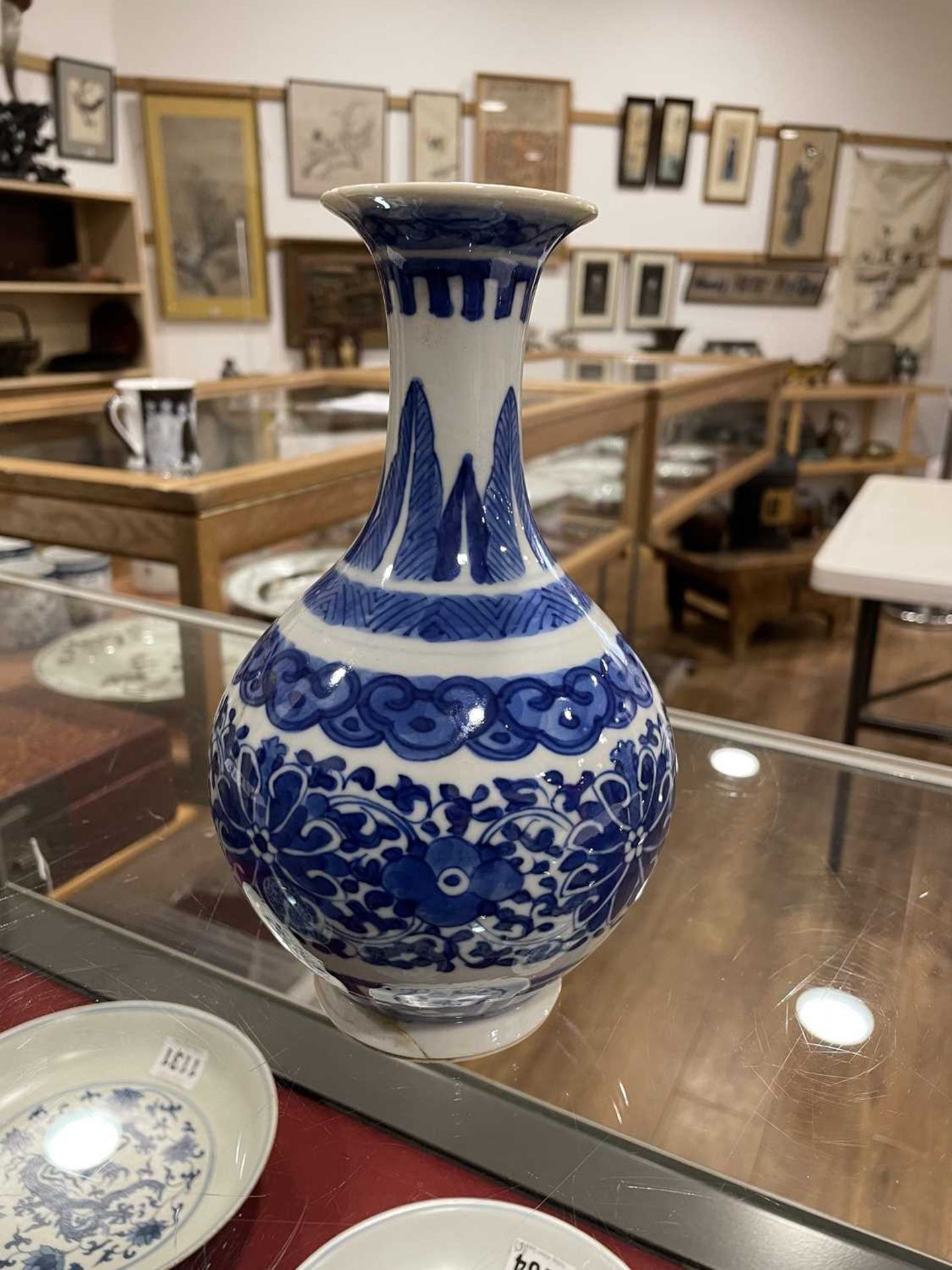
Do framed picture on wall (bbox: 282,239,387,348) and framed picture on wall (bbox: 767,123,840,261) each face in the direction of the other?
no

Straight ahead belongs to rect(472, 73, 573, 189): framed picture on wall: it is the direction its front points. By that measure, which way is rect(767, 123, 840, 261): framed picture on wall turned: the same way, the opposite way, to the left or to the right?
the same way

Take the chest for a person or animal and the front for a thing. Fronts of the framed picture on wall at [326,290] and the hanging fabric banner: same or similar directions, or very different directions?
same or similar directions

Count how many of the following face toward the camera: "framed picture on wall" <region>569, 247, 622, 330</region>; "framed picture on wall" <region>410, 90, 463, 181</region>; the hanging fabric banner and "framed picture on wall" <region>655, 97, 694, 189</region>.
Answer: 4

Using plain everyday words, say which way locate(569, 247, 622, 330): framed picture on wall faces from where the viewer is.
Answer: facing the viewer

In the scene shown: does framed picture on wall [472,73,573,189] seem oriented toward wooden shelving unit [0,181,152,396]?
no

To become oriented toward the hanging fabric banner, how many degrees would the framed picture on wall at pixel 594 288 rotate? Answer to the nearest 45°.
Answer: approximately 90° to its left

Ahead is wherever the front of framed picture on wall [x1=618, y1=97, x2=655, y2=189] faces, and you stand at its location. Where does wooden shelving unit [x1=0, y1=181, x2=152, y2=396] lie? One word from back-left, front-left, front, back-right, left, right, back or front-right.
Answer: front-right

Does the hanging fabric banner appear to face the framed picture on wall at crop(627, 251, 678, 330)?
no

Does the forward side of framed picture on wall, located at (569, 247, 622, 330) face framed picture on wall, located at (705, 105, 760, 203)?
no

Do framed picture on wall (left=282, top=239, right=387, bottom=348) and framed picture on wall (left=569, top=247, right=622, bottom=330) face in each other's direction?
no

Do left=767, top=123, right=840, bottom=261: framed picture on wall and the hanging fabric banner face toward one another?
no

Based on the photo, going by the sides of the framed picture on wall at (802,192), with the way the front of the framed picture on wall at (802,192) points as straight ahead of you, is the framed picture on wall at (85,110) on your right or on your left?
on your right

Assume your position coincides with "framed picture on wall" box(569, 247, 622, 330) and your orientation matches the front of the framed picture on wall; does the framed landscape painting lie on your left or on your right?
on your right

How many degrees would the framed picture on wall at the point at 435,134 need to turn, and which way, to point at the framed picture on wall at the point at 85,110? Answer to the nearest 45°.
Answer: approximately 90° to its right

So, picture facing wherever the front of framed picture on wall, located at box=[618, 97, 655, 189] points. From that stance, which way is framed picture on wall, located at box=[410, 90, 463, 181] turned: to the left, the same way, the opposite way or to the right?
the same way

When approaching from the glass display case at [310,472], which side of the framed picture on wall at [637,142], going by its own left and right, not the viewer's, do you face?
front

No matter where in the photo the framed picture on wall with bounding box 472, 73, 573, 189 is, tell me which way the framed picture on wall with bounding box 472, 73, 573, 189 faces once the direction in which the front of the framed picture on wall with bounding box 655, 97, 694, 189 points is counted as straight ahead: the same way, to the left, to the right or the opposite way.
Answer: the same way

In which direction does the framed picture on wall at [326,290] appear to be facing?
toward the camera

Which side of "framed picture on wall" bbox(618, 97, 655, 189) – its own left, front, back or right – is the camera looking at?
front

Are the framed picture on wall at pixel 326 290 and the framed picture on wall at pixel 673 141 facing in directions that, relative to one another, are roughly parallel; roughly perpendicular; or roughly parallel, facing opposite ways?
roughly parallel

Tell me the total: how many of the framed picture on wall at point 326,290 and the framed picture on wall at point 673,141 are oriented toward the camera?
2
